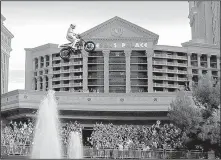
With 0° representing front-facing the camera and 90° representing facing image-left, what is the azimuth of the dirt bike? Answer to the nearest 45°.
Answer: approximately 270°
